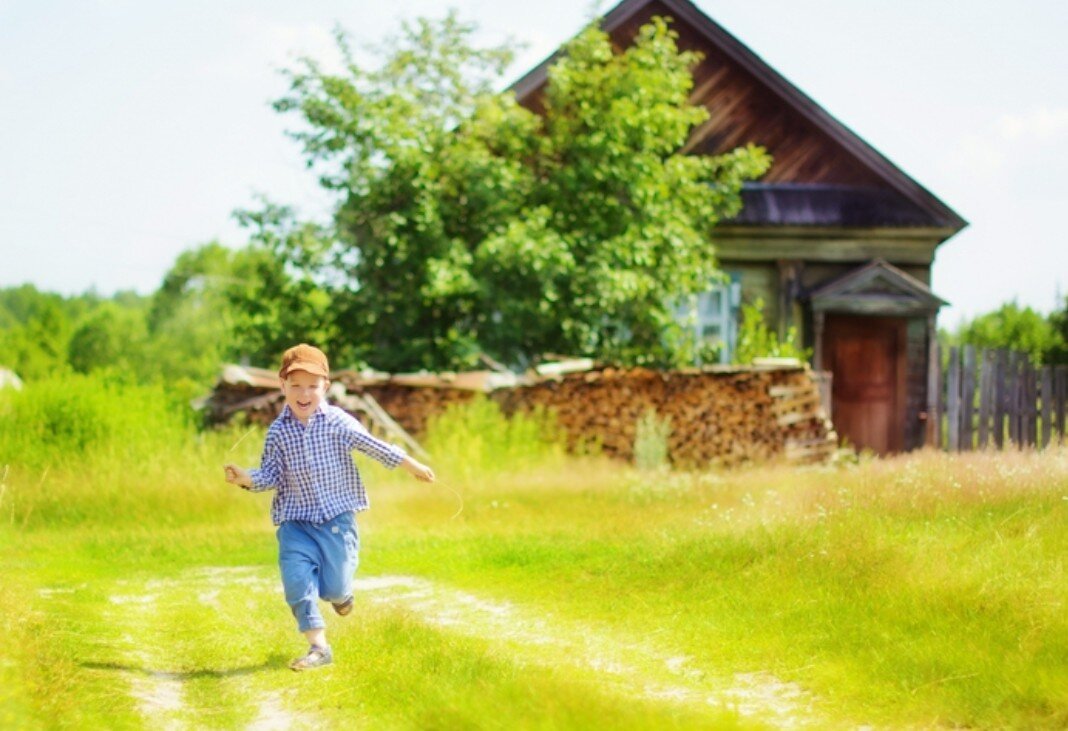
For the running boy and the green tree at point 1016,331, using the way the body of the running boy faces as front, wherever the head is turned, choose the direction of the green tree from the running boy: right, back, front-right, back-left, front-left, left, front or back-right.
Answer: back-left

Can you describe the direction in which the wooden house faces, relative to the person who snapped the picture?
facing the viewer

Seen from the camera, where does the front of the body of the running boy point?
toward the camera

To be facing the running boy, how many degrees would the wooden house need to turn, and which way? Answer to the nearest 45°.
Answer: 0° — it already faces them

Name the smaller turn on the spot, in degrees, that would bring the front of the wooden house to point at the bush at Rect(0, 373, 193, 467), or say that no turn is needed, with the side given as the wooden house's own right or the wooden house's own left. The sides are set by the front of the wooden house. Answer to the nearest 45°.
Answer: approximately 45° to the wooden house's own right

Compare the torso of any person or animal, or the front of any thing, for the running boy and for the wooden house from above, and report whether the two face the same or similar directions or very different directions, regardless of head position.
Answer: same or similar directions

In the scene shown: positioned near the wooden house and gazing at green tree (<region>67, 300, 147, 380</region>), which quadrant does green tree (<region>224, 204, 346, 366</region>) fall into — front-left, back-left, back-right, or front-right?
front-left

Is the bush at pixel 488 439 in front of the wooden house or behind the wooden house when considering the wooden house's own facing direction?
in front

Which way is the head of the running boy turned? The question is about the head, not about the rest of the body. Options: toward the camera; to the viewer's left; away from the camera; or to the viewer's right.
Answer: toward the camera

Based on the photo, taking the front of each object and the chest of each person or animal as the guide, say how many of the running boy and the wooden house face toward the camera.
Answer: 2

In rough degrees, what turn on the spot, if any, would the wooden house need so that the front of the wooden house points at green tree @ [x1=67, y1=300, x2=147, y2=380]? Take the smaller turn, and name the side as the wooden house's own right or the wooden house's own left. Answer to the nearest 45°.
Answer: approximately 135° to the wooden house's own right

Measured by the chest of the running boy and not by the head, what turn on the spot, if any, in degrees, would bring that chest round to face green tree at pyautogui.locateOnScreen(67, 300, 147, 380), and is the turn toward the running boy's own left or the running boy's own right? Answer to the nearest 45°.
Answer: approximately 180°

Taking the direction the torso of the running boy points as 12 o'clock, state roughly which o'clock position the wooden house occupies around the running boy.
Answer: The wooden house is roughly at 7 o'clock from the running boy.
